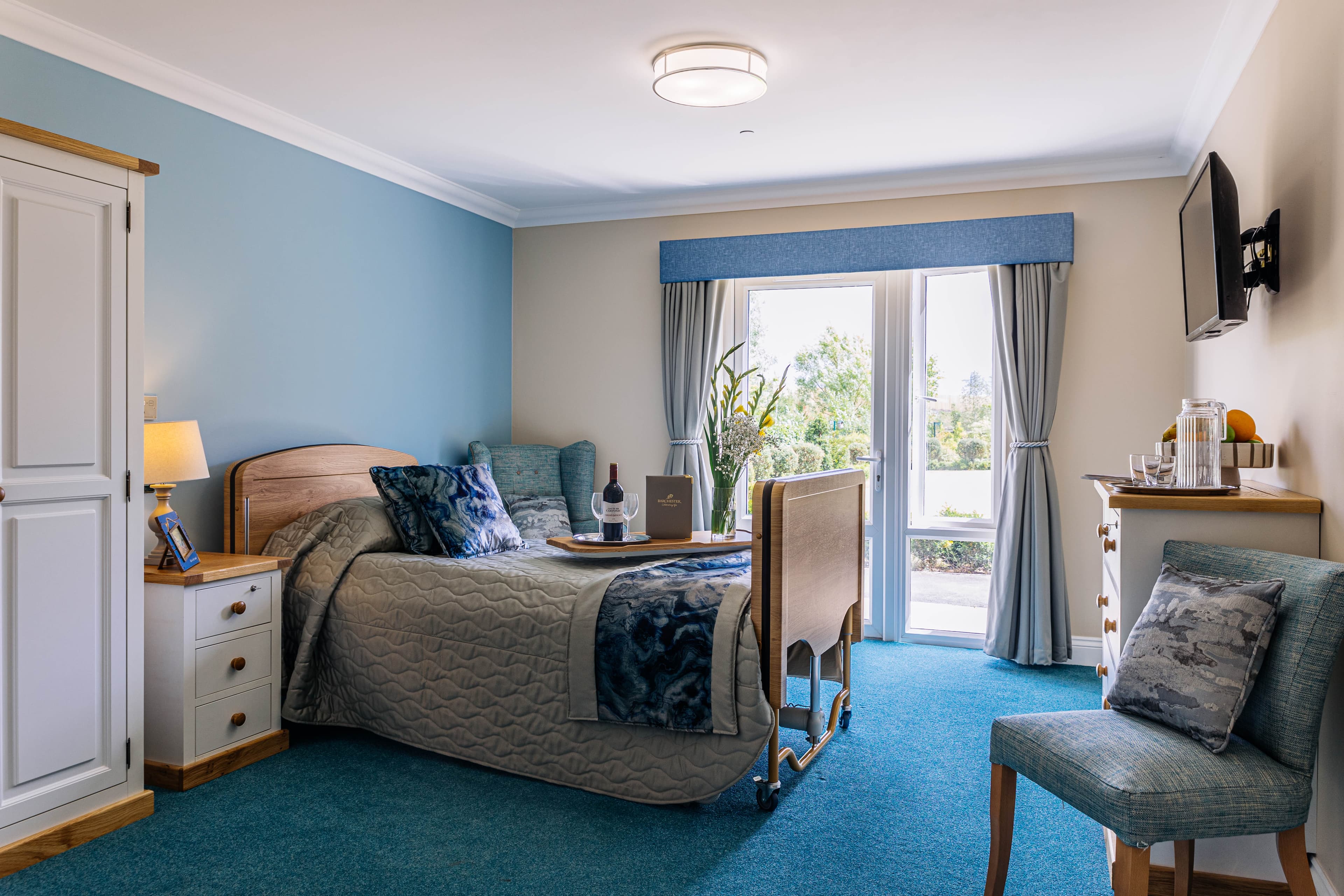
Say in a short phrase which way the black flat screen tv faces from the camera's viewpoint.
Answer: facing to the left of the viewer

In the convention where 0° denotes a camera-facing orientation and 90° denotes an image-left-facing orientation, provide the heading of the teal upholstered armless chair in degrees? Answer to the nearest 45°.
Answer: approximately 45°

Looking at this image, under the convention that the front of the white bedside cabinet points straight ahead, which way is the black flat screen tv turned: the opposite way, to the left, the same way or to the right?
the opposite way

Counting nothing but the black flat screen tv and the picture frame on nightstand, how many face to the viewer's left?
1

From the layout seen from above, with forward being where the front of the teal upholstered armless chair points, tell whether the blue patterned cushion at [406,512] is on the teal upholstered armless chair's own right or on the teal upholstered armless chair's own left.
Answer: on the teal upholstered armless chair's own right

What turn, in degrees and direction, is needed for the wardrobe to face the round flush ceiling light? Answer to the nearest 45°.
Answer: approximately 45° to its left

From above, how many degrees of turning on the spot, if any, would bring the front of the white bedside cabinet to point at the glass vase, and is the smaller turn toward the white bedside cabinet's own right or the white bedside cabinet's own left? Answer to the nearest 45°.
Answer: approximately 45° to the white bedside cabinet's own left
